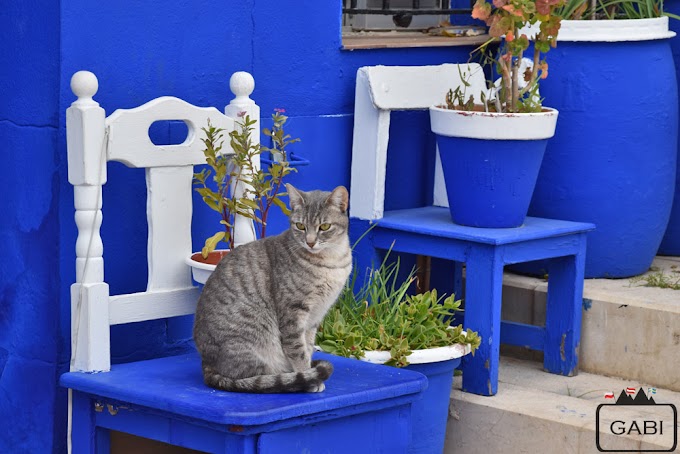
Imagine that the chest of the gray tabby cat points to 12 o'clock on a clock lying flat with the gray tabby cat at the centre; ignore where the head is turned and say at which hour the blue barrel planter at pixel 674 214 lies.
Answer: The blue barrel planter is roughly at 9 o'clock from the gray tabby cat.

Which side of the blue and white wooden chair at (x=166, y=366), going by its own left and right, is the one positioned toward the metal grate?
left

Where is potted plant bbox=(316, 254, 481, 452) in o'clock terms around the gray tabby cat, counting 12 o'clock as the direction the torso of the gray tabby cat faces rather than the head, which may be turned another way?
The potted plant is roughly at 9 o'clock from the gray tabby cat.

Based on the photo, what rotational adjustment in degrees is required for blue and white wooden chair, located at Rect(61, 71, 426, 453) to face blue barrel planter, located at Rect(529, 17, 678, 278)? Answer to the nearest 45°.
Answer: approximately 90° to its left

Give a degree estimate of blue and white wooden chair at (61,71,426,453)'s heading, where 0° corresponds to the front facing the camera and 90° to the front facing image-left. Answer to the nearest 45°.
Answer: approximately 315°

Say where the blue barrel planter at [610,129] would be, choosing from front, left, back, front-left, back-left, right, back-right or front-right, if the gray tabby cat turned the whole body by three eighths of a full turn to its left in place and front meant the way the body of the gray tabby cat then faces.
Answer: front-right

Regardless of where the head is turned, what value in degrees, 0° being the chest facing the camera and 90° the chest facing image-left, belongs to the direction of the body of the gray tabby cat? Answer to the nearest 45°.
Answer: approximately 315°
